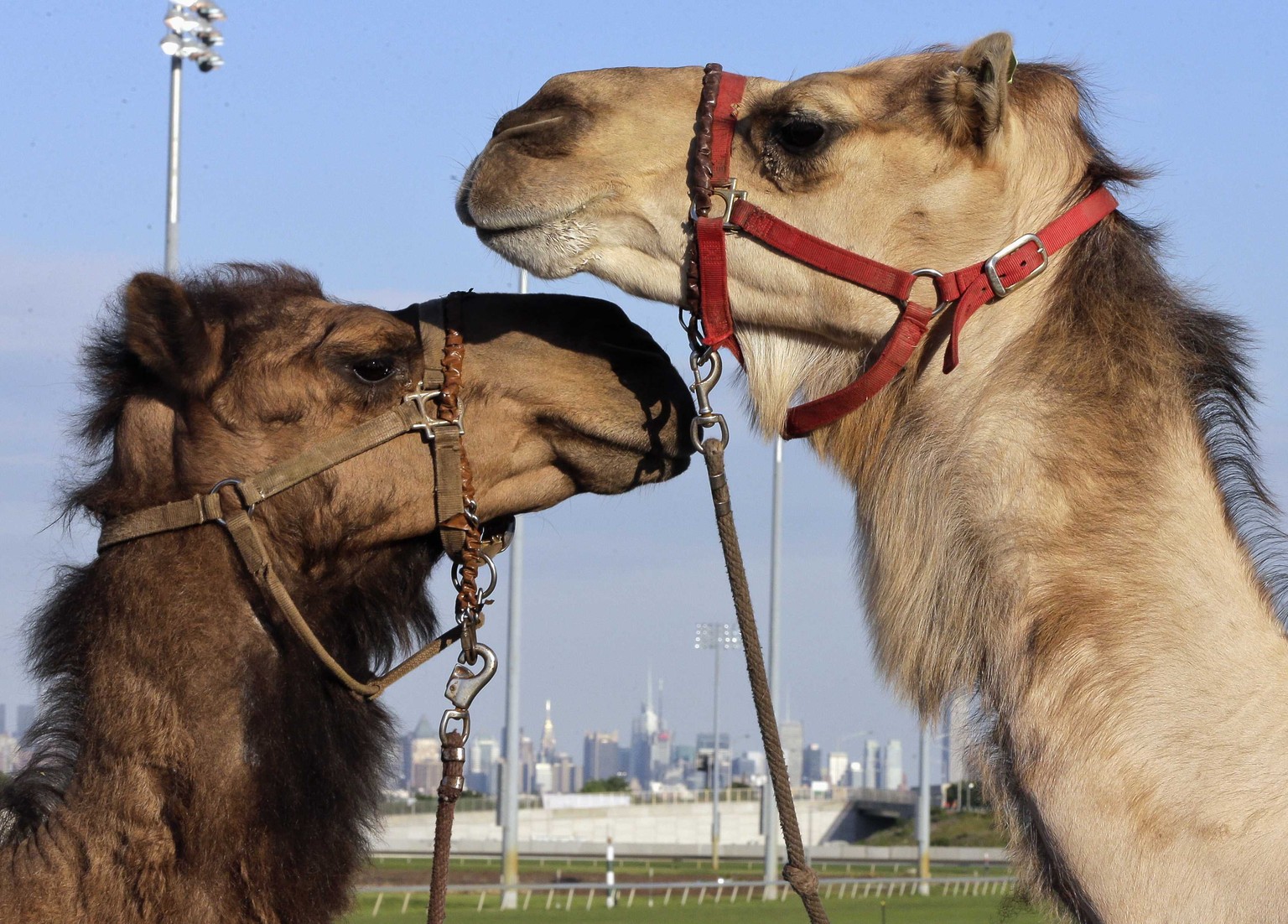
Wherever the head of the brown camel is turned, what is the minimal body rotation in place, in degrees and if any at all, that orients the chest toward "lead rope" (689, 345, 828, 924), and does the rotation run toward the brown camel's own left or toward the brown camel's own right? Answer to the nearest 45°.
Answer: approximately 45° to the brown camel's own right

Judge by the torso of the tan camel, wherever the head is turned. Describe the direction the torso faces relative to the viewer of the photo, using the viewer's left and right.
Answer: facing to the left of the viewer

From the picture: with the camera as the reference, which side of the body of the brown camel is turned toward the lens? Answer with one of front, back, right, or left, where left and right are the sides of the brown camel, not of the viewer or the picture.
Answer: right

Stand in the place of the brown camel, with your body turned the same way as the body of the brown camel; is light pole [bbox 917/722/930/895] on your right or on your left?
on your left

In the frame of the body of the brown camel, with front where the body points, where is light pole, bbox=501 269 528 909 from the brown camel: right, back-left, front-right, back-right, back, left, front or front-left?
left

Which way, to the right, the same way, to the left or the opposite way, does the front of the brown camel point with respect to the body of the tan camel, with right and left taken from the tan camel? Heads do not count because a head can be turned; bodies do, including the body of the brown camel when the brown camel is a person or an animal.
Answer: the opposite way

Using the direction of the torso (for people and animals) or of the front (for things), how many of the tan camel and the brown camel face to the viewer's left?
1

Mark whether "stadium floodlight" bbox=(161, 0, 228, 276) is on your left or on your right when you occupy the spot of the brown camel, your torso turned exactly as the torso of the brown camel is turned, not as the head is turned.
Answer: on your left
